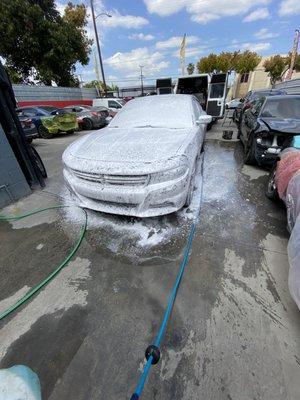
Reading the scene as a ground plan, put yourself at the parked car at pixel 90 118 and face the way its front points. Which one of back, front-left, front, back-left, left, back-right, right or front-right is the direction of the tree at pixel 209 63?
left

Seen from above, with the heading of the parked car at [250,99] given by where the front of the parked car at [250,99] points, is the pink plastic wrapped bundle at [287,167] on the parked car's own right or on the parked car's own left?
on the parked car's own left

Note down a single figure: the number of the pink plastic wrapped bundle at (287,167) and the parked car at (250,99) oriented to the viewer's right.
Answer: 0

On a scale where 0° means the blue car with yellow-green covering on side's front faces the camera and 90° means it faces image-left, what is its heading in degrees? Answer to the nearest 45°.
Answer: approximately 225°

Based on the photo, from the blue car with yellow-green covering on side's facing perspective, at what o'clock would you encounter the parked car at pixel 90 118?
The parked car is roughly at 10 o'clock from the blue car with yellow-green covering on side.

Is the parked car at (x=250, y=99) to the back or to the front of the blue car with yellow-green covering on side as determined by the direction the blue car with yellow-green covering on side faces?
to the front
